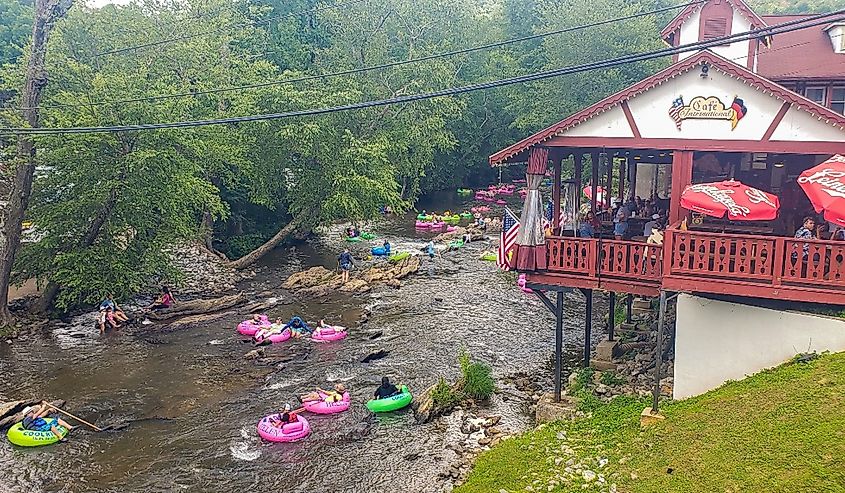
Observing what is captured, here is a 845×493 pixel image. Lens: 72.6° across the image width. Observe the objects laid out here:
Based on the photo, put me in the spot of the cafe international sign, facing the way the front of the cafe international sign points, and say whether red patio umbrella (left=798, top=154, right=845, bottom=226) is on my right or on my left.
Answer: on my left

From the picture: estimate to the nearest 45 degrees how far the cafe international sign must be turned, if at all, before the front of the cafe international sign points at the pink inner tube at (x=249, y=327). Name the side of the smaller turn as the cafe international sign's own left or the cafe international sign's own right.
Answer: approximately 90° to the cafe international sign's own right

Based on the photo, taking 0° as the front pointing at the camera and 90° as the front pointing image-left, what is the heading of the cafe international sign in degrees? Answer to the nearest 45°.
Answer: approximately 0°

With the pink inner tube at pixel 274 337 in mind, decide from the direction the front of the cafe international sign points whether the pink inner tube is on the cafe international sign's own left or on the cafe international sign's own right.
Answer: on the cafe international sign's own right

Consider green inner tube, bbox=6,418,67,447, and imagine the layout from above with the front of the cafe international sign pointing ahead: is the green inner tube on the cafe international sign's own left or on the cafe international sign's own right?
on the cafe international sign's own right
